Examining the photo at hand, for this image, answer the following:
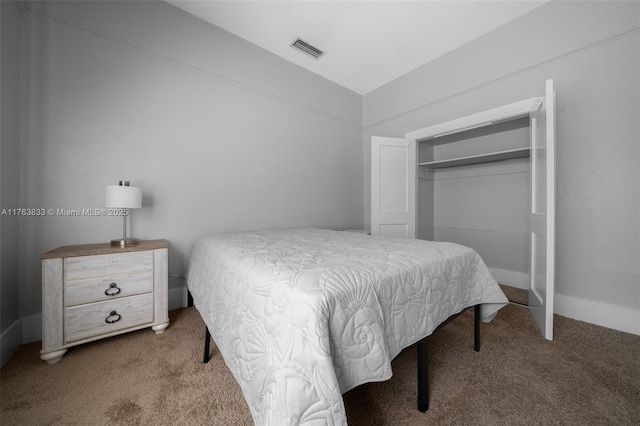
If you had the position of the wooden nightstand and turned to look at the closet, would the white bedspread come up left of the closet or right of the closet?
right

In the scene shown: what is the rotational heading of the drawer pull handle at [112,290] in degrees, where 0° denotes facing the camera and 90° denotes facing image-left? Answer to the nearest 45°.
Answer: approximately 0°

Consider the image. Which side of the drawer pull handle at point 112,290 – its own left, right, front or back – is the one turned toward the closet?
left

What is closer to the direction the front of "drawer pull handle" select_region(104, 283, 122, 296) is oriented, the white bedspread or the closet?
the white bedspread

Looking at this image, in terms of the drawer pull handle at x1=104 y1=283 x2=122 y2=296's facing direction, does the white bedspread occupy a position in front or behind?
in front
